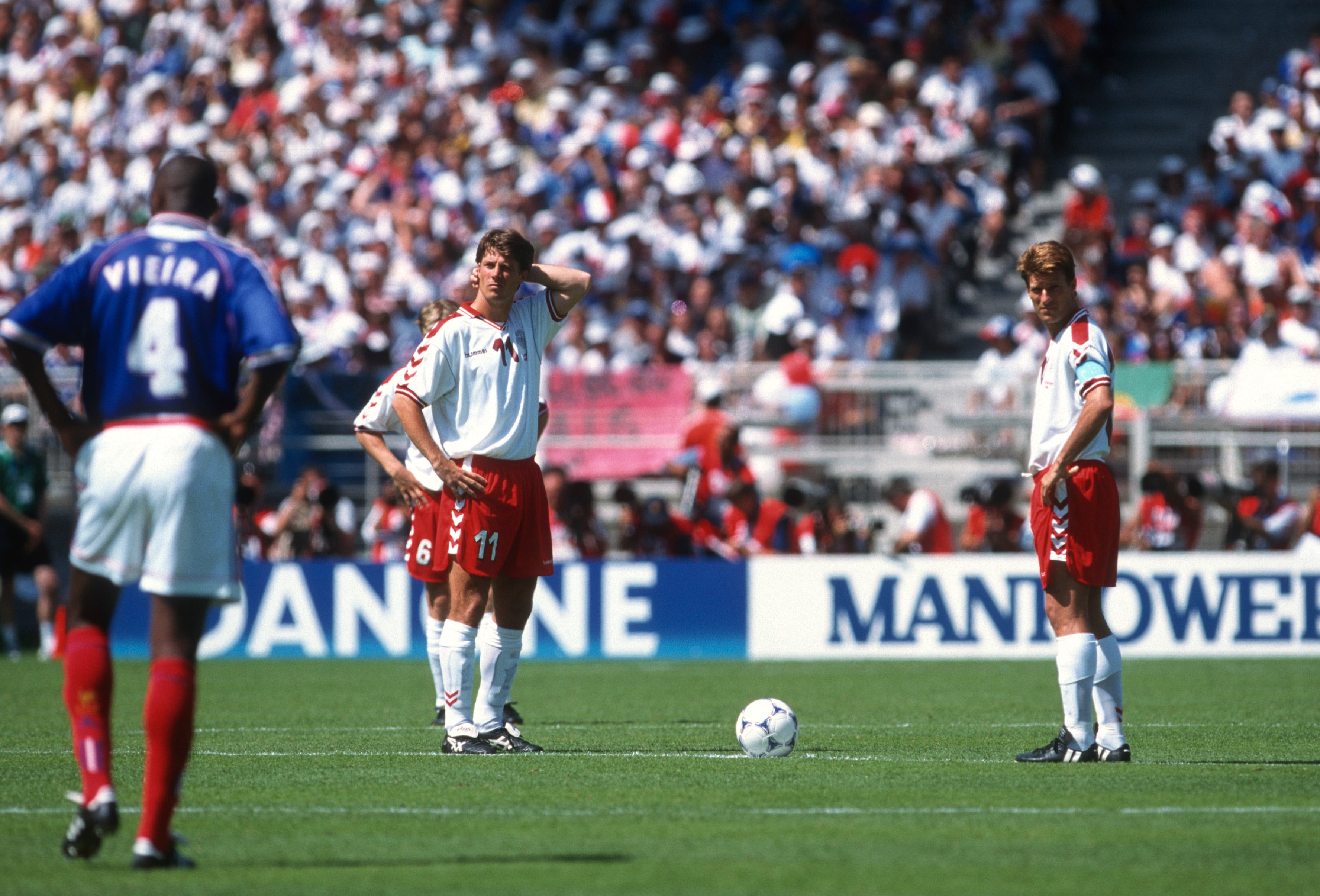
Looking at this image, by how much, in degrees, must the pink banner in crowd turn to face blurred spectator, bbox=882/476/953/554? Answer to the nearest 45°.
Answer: approximately 45° to its left

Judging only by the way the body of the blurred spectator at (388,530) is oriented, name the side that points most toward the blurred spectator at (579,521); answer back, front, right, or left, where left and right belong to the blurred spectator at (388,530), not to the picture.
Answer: left

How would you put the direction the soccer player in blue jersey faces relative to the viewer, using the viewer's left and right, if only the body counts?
facing away from the viewer

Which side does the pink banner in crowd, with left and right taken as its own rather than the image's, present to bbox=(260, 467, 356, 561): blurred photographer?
right

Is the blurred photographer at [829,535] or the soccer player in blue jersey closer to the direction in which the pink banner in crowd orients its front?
the soccer player in blue jersey

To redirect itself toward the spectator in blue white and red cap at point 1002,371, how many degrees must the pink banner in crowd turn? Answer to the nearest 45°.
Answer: approximately 90° to its left

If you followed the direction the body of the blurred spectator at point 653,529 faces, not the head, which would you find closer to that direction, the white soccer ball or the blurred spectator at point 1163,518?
the white soccer ball

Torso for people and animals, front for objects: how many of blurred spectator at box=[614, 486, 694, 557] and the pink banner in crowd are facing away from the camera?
0

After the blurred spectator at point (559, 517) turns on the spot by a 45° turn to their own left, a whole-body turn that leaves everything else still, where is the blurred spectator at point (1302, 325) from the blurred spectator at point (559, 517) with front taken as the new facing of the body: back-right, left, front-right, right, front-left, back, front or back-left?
front-left

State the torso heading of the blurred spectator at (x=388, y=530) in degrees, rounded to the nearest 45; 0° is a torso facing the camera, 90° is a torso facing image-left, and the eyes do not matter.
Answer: approximately 0°

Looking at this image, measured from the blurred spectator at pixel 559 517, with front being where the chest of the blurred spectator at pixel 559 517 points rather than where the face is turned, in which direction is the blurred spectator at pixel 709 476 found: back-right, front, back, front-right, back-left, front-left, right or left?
left

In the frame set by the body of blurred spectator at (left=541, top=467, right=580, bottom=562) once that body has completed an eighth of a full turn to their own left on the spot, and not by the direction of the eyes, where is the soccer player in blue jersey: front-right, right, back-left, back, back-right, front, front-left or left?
front-right

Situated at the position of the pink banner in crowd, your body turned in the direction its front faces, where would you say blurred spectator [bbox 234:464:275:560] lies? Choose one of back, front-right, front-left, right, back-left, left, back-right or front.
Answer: right
